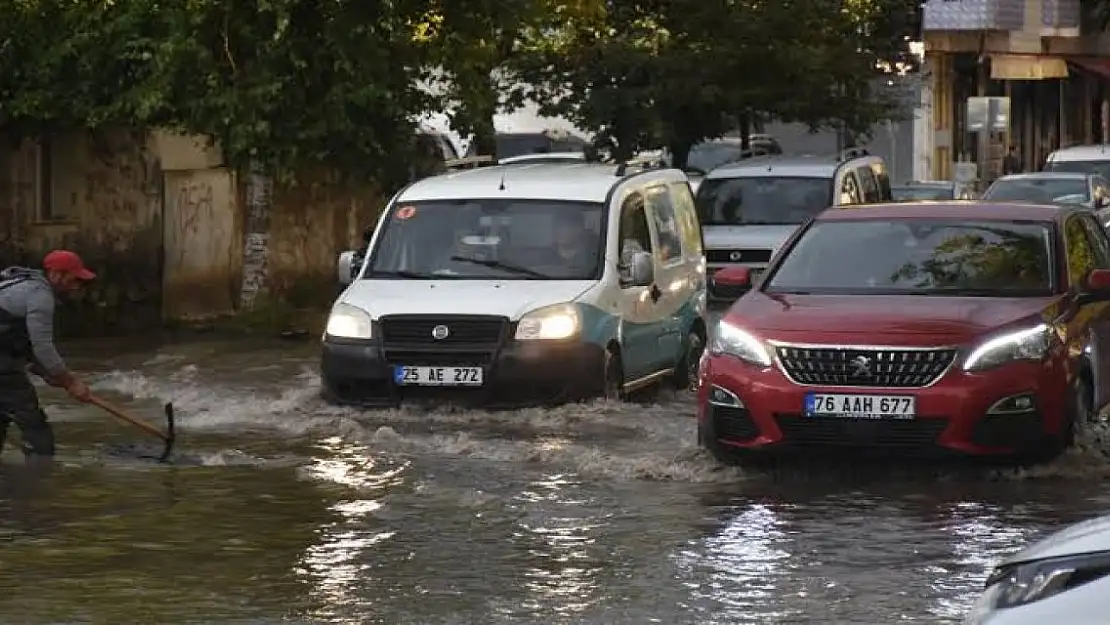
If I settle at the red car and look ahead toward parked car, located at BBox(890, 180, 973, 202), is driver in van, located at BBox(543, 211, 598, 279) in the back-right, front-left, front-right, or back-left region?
front-left

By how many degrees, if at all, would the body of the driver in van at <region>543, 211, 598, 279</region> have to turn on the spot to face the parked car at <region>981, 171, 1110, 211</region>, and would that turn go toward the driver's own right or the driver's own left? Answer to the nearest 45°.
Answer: approximately 135° to the driver's own left

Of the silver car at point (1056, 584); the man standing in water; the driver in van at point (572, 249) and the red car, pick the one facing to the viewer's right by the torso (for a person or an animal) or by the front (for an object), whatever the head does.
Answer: the man standing in water

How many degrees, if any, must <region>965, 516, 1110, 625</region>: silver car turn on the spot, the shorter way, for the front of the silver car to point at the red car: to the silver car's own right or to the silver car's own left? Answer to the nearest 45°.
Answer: approximately 135° to the silver car's own right

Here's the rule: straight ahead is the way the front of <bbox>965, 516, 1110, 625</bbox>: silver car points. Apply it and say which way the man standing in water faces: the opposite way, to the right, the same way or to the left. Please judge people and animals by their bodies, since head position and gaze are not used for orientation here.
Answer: the opposite way

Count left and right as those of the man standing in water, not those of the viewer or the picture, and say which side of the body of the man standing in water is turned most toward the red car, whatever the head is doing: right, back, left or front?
front

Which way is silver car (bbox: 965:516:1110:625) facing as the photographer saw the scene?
facing the viewer and to the left of the viewer

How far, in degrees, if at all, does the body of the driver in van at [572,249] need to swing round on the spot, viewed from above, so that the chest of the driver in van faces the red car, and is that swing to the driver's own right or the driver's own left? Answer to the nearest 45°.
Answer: approximately 45° to the driver's own left

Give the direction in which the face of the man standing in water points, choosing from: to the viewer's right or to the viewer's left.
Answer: to the viewer's right

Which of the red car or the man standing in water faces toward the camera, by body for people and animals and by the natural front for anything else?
the red car

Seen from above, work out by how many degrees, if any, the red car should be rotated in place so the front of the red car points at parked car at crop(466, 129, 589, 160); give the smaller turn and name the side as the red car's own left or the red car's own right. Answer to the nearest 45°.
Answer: approximately 180°

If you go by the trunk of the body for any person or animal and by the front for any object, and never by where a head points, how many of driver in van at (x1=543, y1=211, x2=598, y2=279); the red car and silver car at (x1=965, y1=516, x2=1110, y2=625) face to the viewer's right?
0

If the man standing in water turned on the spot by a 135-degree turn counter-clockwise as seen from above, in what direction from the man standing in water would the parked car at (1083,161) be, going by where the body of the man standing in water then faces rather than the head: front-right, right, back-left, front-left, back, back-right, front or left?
right

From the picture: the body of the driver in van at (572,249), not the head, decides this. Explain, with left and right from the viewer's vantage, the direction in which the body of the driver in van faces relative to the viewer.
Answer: facing the viewer

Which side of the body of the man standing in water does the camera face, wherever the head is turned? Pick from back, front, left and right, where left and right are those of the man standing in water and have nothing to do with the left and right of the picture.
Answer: right

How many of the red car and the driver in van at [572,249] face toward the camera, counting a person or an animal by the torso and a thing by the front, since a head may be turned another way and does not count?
2
